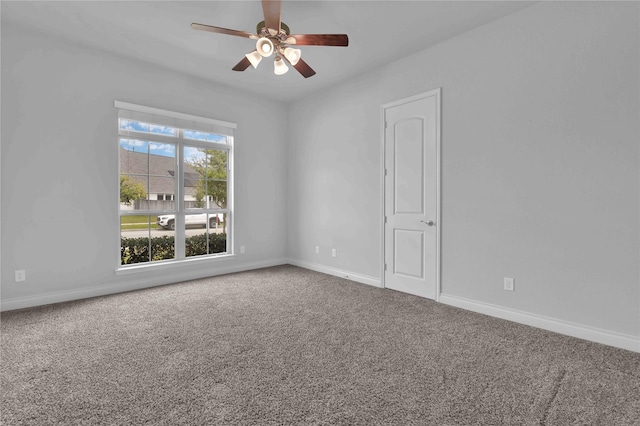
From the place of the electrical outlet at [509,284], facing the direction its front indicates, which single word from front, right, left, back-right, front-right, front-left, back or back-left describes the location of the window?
front-right

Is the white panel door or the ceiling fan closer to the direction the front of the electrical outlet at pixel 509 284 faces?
the ceiling fan

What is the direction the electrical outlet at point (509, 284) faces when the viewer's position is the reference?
facing the viewer and to the left of the viewer

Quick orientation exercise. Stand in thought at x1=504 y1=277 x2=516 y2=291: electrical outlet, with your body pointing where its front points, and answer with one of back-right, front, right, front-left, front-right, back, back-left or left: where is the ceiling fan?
front
